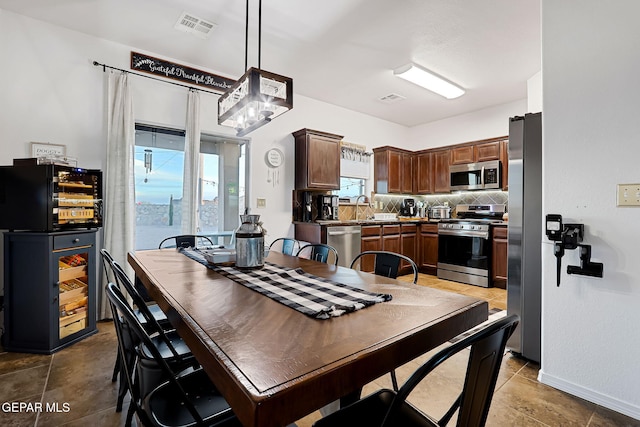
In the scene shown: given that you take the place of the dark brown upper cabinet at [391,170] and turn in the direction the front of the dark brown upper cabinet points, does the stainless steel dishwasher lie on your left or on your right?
on your right

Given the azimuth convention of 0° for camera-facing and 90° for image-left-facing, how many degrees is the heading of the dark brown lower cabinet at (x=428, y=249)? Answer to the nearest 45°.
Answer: approximately 45°

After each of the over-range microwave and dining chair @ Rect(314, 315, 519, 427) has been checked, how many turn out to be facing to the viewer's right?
0

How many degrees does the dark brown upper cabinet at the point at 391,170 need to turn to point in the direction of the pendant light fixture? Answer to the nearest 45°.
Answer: approximately 45° to its right

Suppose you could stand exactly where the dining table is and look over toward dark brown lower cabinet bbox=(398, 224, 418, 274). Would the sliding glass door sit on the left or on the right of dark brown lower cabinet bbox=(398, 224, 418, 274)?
left

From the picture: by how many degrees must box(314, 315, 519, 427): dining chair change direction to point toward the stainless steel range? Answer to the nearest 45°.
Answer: approximately 45° to its right

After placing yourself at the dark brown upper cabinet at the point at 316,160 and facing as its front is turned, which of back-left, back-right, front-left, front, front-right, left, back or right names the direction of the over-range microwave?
front-left

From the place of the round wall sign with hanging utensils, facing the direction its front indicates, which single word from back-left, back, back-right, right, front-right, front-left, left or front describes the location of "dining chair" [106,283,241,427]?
front-right

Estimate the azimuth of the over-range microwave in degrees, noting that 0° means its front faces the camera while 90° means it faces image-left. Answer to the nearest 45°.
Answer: approximately 45°

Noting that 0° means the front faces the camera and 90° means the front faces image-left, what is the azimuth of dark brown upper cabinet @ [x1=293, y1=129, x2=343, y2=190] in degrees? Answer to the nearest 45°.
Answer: approximately 315°

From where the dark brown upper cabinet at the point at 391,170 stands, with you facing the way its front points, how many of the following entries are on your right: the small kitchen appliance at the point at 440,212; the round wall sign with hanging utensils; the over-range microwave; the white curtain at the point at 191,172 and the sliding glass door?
3

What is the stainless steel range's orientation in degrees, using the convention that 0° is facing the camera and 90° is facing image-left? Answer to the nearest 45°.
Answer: approximately 45°

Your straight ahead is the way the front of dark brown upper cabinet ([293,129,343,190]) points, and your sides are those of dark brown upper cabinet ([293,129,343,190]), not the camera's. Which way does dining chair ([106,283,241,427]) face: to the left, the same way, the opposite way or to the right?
to the left
